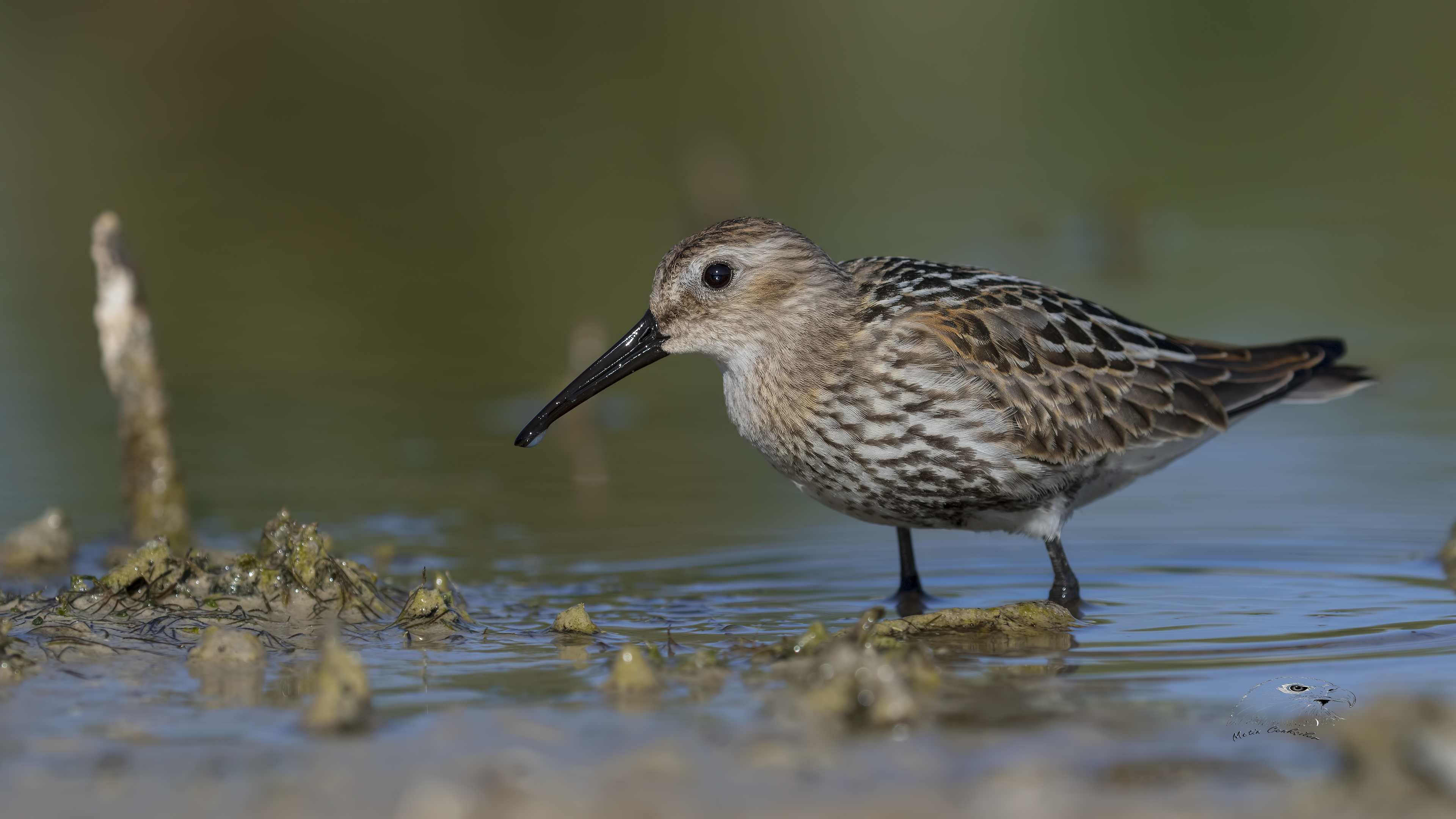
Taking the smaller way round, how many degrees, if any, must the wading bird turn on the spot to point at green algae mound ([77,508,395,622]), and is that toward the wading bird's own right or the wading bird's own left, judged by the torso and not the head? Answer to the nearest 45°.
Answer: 0° — it already faces it

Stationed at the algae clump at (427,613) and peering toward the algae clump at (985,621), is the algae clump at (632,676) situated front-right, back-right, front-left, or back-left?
front-right

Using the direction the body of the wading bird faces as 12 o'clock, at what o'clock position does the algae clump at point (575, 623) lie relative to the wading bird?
The algae clump is roughly at 11 o'clock from the wading bird.

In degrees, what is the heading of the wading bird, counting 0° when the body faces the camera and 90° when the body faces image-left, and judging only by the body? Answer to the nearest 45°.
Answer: approximately 90°

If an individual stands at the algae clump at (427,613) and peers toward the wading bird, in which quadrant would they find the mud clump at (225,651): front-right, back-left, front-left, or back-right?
back-right

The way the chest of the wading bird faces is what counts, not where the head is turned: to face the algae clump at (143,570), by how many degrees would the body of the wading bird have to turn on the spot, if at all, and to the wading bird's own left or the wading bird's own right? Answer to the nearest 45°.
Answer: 0° — it already faces it

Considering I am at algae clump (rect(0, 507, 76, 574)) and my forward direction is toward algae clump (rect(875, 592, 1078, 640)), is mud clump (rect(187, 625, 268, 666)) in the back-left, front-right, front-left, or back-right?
front-right

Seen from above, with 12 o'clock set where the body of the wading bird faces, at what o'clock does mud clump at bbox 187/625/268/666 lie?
The mud clump is roughly at 11 o'clock from the wading bird.

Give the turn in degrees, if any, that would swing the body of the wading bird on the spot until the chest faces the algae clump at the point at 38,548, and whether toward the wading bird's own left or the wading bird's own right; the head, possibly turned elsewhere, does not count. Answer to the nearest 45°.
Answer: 0° — it already faces it
